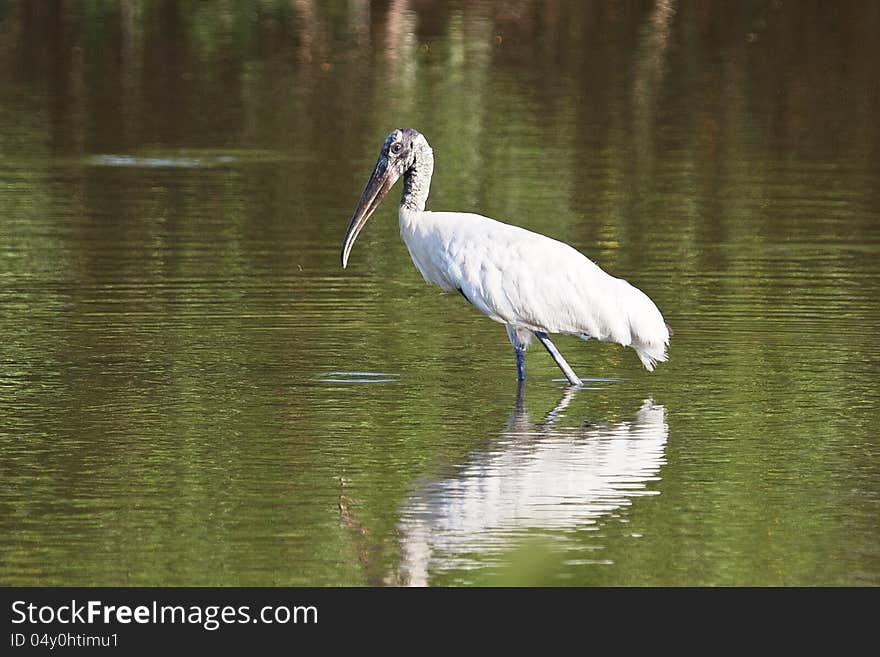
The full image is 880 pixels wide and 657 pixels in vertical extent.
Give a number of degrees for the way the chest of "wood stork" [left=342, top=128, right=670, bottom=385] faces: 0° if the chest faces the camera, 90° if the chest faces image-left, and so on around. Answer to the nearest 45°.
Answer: approximately 90°
